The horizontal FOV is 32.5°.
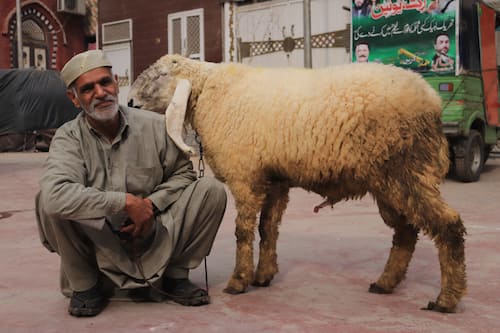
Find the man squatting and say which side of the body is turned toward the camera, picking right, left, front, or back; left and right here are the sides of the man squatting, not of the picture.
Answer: front

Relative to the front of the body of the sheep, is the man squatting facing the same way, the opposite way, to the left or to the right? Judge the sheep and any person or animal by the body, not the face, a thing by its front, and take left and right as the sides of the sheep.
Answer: to the left

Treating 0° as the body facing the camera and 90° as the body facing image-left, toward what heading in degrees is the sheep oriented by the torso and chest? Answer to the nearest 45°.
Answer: approximately 90°

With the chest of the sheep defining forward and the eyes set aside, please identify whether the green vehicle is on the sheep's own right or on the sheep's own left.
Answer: on the sheep's own right

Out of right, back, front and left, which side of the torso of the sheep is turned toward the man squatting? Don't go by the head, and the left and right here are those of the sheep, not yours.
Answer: front

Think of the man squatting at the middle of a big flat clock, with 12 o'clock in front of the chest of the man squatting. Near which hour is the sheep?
The sheep is roughly at 9 o'clock from the man squatting.

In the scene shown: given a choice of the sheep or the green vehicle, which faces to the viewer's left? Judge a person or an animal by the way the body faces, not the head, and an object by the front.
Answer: the sheep
